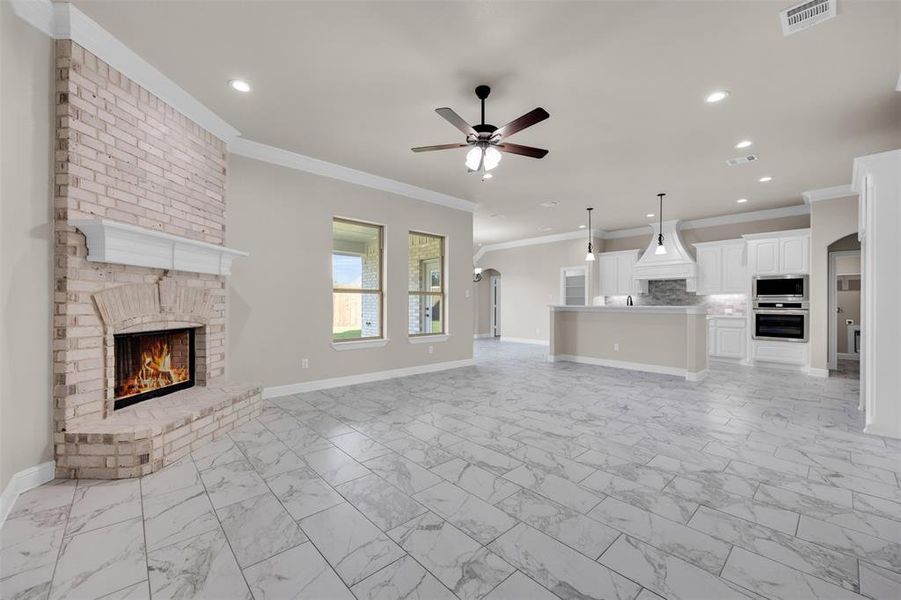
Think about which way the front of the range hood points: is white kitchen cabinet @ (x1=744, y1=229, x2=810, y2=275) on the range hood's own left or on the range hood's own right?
on the range hood's own left

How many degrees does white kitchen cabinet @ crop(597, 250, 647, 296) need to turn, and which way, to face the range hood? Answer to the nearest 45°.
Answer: approximately 45° to its left

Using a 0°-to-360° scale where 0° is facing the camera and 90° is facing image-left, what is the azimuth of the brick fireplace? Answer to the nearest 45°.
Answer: approximately 315°

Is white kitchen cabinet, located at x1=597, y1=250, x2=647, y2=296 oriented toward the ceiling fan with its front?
yes

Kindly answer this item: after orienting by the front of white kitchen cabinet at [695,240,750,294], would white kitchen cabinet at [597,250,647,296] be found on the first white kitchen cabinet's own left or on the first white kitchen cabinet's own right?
on the first white kitchen cabinet's own right

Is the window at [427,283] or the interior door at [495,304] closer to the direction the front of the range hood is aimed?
the window

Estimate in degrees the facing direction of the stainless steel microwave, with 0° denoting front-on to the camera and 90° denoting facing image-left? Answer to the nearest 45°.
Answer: approximately 0°

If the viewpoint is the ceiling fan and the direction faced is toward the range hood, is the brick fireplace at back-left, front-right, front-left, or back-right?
back-left

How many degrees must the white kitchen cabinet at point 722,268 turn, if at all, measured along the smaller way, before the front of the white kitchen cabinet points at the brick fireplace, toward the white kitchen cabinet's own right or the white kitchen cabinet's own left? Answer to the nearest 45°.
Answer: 0° — it already faces it

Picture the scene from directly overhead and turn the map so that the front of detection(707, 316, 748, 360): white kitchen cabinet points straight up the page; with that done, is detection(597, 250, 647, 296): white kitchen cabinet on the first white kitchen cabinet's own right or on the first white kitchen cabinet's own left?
on the first white kitchen cabinet's own right

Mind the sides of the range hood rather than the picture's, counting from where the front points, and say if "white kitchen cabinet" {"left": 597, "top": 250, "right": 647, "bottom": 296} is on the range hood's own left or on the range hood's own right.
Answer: on the range hood's own right

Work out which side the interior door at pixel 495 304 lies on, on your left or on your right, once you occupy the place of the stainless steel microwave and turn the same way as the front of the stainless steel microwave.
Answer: on your right
